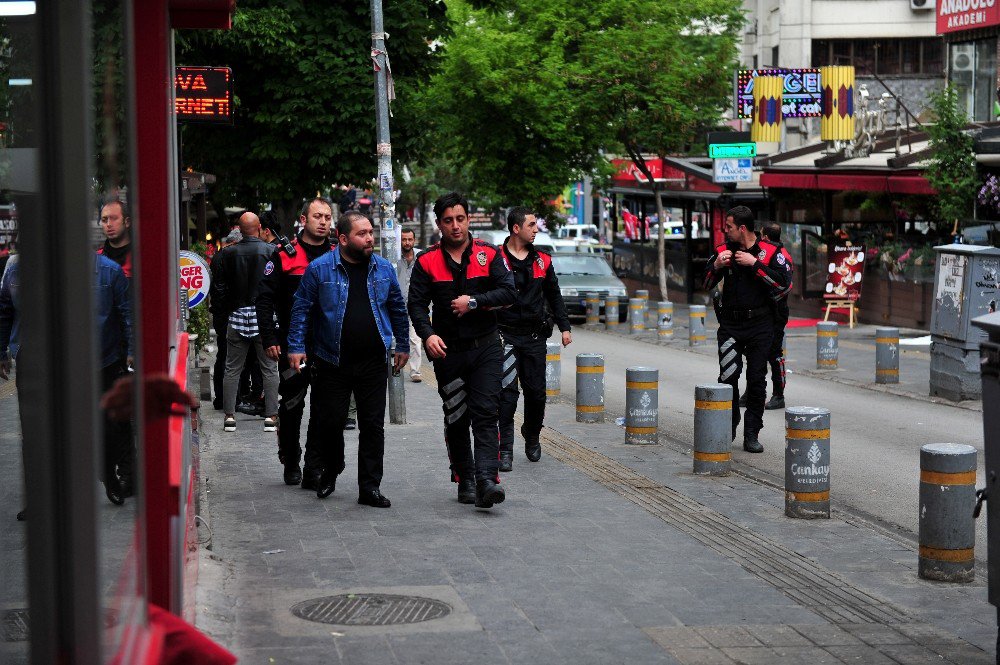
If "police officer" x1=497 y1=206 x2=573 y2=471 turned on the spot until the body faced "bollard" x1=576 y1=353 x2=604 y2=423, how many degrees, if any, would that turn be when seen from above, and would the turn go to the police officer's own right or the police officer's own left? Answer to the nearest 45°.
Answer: approximately 180°

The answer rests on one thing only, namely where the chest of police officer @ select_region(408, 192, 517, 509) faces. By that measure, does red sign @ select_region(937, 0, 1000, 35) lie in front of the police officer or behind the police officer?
behind
